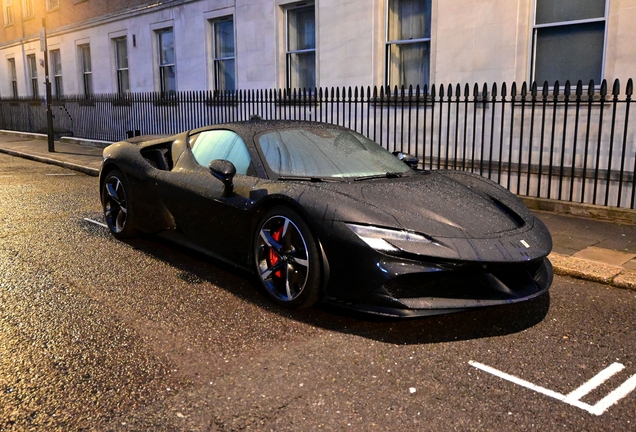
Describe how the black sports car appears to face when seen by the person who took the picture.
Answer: facing the viewer and to the right of the viewer

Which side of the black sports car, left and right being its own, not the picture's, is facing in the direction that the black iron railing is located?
left
